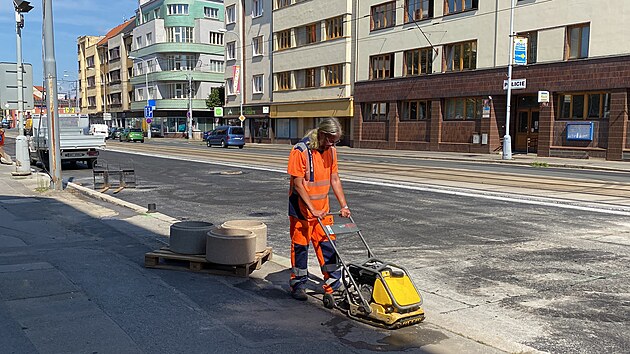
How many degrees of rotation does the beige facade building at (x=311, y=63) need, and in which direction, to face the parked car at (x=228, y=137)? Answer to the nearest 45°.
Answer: approximately 45° to its right

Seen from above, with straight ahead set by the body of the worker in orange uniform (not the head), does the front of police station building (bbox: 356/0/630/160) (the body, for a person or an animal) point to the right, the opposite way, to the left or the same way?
to the right

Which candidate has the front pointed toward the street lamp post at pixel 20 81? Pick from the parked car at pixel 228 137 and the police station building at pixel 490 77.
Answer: the police station building

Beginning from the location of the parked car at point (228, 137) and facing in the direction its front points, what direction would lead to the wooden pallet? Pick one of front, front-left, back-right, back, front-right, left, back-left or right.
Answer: back-left

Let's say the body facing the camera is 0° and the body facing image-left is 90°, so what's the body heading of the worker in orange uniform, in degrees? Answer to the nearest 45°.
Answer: approximately 315°

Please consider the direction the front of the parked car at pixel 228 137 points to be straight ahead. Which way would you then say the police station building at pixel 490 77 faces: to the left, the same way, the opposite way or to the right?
to the left

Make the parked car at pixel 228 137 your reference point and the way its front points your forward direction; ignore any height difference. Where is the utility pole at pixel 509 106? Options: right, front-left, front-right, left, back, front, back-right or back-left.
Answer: back

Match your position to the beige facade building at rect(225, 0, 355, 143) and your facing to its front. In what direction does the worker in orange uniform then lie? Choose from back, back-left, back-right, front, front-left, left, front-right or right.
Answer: front-left

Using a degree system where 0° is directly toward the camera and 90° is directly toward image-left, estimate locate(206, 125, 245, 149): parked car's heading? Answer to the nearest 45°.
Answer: approximately 135°

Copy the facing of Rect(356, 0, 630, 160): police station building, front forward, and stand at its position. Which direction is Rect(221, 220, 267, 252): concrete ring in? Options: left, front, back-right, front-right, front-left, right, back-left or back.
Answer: front-left

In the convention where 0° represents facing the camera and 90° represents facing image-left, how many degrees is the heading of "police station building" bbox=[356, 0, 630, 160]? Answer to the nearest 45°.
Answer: approximately 45°

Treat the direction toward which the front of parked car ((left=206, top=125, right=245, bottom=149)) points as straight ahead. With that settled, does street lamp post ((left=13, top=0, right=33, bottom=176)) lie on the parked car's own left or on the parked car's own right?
on the parked car's own left
